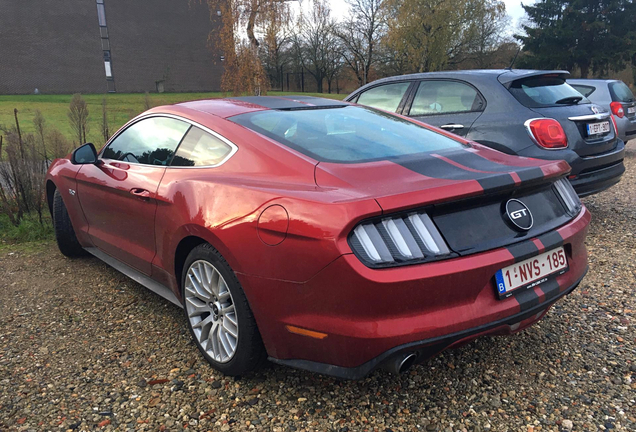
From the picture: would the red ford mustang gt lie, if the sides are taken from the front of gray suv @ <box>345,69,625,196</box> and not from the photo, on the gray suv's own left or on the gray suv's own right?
on the gray suv's own left

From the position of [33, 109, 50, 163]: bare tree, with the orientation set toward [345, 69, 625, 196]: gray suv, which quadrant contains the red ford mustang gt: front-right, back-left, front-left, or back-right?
front-right

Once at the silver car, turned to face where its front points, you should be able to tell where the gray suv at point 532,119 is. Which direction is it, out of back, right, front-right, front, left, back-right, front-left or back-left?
back-left

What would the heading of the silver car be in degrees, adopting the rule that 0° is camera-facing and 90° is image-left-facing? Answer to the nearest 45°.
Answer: approximately 135°

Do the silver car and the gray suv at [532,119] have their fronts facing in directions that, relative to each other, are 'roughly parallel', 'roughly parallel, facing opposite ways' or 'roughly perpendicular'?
roughly parallel

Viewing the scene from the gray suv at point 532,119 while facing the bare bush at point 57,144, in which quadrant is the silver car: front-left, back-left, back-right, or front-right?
back-right

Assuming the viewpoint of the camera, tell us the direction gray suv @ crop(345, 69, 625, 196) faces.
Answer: facing away from the viewer and to the left of the viewer

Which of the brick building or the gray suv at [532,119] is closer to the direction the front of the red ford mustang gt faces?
the brick building

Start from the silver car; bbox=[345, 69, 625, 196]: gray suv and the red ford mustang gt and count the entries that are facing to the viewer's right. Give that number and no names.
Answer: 0

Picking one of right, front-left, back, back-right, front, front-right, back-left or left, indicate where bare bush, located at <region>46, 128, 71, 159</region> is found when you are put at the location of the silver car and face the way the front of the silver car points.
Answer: left

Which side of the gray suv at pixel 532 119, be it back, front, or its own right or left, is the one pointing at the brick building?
front

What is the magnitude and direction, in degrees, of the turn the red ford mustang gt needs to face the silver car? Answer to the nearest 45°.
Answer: approximately 90° to its right

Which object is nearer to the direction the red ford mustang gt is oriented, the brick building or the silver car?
the brick building

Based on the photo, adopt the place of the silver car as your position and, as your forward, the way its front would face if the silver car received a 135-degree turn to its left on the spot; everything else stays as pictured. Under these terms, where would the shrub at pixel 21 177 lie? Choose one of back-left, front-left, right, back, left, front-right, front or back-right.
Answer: front-right

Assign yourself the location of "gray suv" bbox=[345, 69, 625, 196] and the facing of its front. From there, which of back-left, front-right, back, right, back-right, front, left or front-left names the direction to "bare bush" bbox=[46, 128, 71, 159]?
front-left

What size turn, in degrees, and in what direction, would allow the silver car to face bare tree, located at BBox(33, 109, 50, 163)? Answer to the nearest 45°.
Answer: approximately 90° to its left

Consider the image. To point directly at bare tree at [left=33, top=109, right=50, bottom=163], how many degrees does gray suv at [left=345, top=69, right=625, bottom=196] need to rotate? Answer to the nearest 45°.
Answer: approximately 45° to its left
